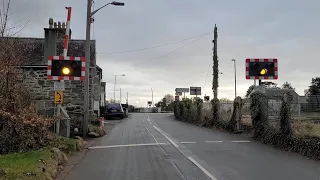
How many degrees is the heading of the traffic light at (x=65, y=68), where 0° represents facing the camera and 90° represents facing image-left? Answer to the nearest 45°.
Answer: approximately 0°

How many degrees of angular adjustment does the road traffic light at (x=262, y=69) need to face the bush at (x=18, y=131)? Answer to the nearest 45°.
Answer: approximately 45° to its right

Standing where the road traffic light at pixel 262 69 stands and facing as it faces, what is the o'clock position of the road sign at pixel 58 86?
the road sign at pixel 58 86 is roughly at 2 o'clock from the road traffic light at pixel 262 69.

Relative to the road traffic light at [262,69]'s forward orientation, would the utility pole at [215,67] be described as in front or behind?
behind

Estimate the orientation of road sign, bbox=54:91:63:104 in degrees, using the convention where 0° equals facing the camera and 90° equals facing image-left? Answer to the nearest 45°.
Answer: approximately 0°

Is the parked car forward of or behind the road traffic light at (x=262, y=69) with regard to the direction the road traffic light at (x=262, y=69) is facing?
behind

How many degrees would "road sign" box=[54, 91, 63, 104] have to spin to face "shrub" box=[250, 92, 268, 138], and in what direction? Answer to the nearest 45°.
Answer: approximately 90° to its left

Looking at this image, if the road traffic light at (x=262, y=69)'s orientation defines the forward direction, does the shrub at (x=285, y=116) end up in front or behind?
in front

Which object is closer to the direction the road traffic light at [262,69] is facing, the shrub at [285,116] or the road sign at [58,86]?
the shrub

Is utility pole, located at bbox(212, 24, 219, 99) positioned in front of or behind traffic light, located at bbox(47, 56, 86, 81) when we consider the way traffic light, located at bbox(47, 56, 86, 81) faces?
behind
